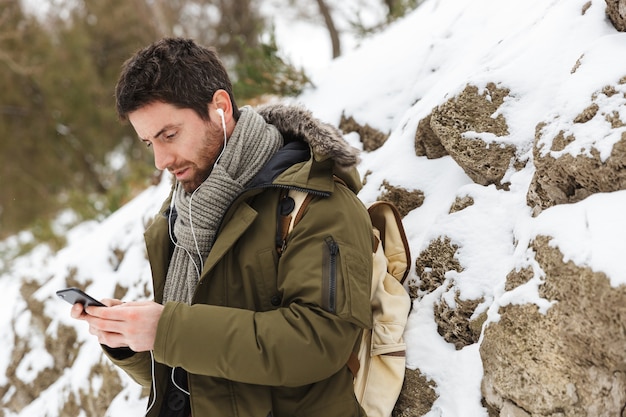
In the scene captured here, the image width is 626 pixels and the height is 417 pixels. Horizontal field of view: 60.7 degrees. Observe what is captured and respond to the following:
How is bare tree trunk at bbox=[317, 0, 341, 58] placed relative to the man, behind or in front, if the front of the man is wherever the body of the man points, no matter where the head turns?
behind

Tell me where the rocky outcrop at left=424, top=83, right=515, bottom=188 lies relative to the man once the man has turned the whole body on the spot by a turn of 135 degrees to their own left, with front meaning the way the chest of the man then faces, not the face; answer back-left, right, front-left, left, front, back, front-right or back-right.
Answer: front

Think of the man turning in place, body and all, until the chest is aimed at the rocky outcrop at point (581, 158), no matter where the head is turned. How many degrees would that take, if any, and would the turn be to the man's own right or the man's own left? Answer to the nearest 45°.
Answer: approximately 135° to the man's own left
